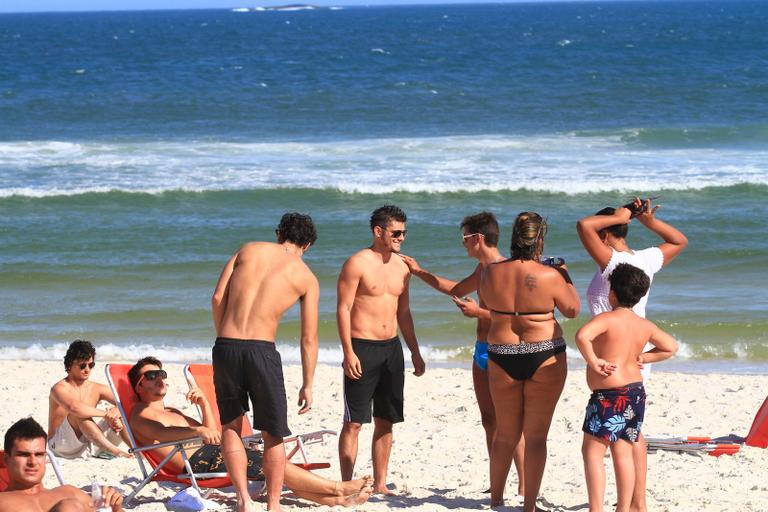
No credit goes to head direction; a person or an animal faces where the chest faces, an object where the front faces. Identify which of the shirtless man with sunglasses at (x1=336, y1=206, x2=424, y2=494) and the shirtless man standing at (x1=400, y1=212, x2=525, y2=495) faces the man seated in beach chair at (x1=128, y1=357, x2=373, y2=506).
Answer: the shirtless man standing

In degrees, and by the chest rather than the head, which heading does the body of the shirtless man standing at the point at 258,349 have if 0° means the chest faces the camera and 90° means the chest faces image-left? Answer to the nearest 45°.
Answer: approximately 180°

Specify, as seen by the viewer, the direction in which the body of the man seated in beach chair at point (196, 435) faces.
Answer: to the viewer's right

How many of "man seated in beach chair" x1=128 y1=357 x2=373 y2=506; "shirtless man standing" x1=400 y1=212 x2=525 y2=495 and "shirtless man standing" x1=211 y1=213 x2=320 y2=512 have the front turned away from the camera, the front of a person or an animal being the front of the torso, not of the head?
1

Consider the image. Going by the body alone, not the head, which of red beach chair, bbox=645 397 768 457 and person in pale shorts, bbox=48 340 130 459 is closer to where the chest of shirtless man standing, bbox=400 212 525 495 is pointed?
the person in pale shorts

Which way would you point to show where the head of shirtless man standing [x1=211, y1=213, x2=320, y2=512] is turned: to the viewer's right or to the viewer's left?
to the viewer's right

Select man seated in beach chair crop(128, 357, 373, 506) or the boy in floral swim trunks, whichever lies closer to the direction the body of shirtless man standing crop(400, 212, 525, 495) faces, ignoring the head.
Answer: the man seated in beach chair

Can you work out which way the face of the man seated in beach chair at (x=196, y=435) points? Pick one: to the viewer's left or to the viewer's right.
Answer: to the viewer's right

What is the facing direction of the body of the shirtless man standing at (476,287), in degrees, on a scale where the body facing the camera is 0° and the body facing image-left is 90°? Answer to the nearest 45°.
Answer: approximately 90°
